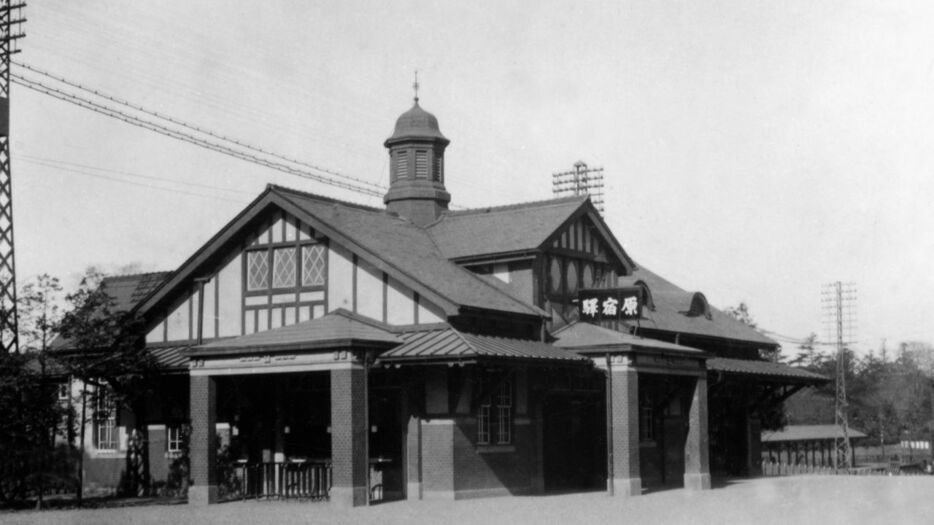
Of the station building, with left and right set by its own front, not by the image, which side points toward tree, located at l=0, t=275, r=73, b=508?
right
